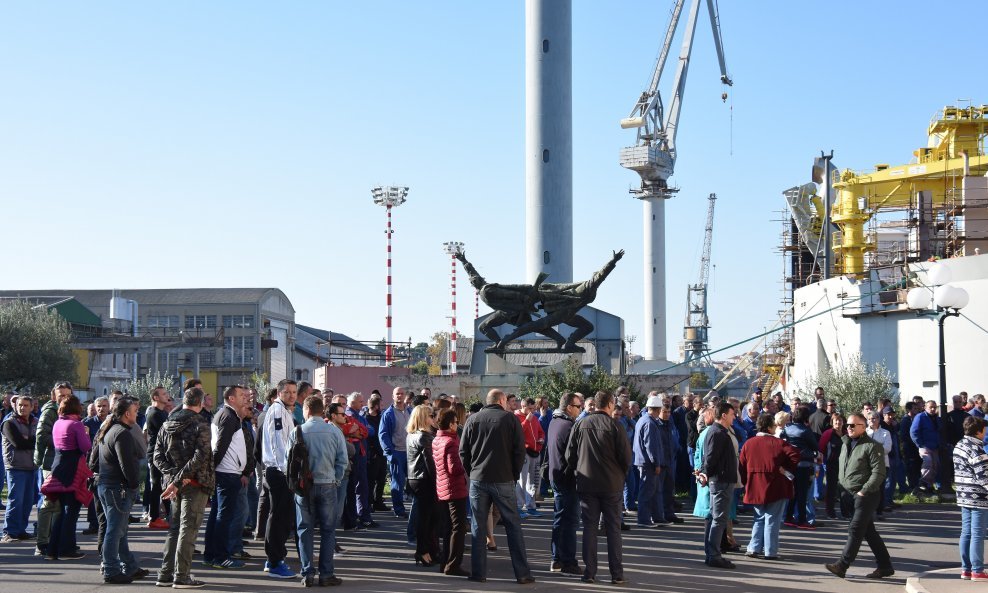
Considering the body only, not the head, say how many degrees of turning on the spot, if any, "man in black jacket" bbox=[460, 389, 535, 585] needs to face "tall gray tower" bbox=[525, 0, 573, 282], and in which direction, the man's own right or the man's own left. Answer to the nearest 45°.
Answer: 0° — they already face it

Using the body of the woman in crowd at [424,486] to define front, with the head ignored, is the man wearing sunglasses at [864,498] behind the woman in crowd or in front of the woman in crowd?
in front

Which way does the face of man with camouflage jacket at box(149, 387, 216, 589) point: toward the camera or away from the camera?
away from the camera

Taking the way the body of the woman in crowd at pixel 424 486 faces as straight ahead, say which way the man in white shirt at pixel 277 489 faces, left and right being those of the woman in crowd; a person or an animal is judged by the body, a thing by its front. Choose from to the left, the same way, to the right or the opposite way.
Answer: the same way

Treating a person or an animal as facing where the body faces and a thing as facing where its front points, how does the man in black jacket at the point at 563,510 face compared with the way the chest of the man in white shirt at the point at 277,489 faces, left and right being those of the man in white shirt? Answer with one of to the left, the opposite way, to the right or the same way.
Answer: the same way

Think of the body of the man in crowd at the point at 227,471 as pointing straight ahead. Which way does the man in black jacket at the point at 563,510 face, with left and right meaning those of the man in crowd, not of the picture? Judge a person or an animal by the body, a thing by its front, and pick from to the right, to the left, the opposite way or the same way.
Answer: the same way

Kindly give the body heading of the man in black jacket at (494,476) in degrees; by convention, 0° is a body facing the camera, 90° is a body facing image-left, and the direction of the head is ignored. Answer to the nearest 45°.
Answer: approximately 180°

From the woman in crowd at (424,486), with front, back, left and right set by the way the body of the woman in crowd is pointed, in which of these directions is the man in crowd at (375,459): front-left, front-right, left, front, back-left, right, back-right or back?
left
